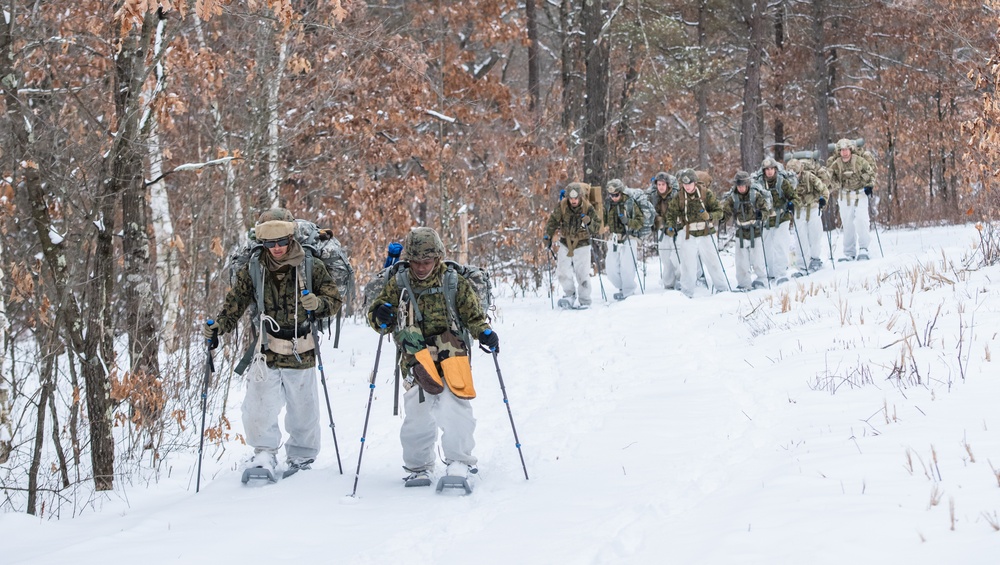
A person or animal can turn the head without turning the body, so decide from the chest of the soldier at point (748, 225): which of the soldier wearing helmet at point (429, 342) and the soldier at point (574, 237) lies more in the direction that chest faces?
the soldier wearing helmet

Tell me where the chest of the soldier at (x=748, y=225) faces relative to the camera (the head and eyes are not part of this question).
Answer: toward the camera

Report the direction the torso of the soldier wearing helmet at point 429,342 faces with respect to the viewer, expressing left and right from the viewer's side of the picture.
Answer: facing the viewer

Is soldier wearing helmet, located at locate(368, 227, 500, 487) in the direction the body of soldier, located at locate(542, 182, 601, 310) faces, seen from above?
yes

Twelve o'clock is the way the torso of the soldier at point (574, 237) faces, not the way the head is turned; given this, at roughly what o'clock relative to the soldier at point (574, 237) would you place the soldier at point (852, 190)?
the soldier at point (852, 190) is roughly at 8 o'clock from the soldier at point (574, 237).

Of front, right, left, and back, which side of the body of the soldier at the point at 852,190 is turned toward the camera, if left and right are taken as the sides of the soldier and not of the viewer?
front

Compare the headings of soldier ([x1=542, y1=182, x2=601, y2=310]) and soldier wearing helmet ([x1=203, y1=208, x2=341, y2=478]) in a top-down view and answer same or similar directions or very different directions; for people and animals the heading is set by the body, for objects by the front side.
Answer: same or similar directions

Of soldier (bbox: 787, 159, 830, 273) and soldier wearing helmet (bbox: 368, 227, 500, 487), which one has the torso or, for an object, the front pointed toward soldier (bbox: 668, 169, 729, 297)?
soldier (bbox: 787, 159, 830, 273)

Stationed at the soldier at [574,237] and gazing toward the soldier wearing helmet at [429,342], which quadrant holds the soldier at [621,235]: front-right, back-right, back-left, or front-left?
back-left

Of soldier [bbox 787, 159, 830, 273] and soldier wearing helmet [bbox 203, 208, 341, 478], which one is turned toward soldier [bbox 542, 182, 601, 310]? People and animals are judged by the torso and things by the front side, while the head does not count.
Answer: soldier [bbox 787, 159, 830, 273]

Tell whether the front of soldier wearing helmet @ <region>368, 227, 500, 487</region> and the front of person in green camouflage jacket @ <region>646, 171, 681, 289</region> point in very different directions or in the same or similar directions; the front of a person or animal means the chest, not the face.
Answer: same or similar directions

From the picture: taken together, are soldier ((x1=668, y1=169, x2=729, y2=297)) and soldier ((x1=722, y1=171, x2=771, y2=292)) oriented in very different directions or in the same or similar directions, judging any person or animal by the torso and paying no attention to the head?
same or similar directions

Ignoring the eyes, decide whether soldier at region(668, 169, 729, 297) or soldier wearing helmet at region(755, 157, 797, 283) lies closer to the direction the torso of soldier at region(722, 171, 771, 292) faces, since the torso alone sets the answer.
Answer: the soldier

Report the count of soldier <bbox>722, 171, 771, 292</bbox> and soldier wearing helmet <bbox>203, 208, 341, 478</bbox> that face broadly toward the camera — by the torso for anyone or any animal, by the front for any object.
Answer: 2

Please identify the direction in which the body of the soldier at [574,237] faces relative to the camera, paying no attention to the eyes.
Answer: toward the camera

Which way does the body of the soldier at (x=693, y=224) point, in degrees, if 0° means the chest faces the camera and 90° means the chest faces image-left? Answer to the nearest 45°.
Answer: approximately 0°

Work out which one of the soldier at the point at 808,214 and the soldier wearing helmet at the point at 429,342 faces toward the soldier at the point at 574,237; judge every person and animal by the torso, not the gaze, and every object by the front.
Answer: the soldier at the point at 808,214

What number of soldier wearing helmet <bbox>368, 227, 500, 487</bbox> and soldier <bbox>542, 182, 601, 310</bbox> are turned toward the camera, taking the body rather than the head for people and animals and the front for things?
2
